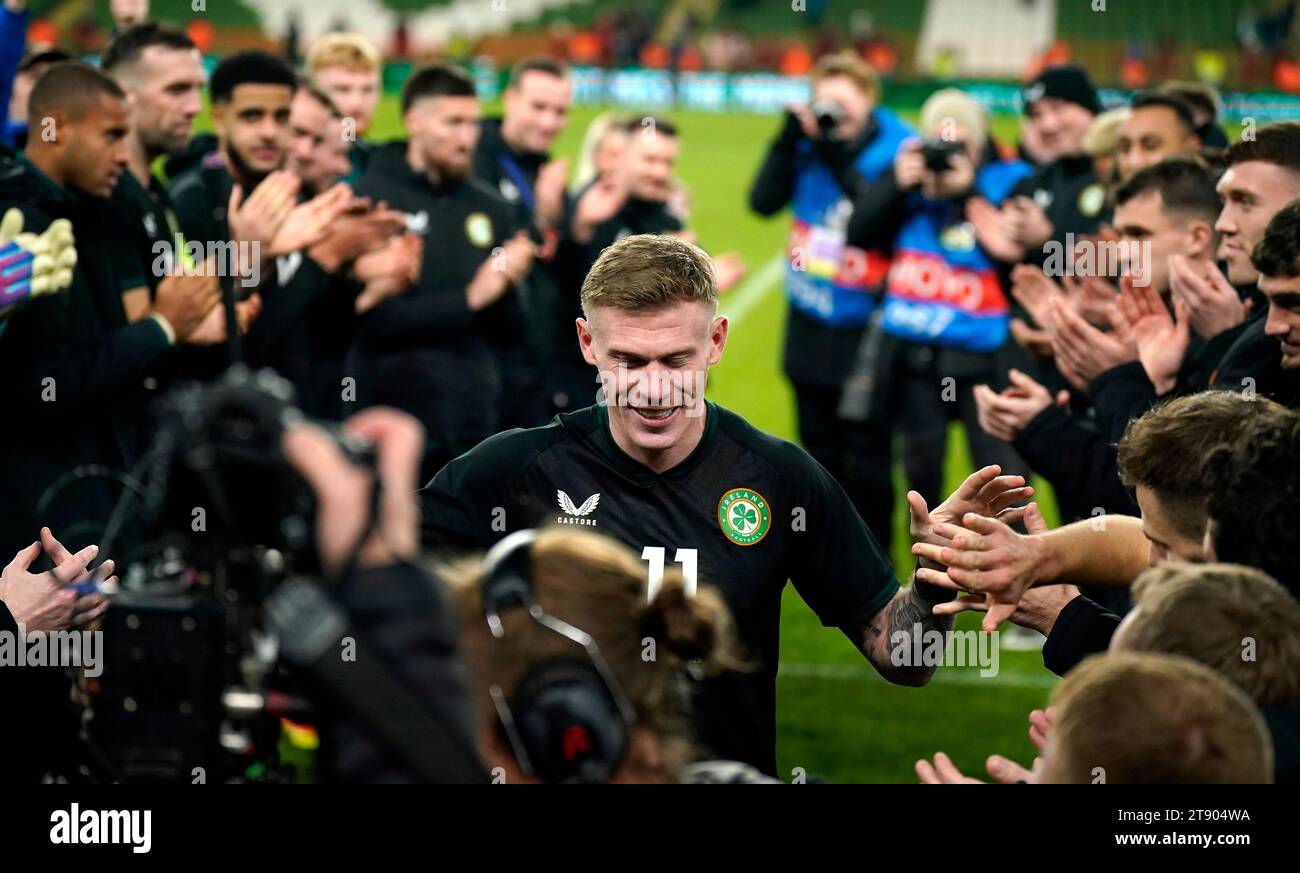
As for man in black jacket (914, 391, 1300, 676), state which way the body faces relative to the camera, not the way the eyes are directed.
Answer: to the viewer's left

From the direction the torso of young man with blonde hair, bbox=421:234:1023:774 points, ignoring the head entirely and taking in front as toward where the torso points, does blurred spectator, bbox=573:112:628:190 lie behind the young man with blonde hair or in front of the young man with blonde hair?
behind

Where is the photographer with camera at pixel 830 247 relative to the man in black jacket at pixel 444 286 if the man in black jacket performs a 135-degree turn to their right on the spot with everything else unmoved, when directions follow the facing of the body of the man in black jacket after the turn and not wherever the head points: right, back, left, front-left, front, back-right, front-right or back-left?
back-right

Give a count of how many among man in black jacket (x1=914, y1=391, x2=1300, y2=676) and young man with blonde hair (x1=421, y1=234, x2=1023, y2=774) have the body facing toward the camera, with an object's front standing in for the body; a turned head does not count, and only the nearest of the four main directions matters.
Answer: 1

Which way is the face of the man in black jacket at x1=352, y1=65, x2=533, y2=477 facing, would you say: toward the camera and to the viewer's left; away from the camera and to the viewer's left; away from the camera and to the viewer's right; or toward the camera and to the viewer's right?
toward the camera and to the viewer's right

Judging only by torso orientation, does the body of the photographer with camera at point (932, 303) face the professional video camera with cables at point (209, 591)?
yes

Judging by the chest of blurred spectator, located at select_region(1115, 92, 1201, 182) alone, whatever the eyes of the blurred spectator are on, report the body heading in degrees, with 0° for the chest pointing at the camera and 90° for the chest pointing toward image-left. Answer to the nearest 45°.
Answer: approximately 45°

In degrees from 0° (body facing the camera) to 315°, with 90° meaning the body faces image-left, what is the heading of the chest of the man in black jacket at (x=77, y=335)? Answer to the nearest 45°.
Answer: approximately 270°

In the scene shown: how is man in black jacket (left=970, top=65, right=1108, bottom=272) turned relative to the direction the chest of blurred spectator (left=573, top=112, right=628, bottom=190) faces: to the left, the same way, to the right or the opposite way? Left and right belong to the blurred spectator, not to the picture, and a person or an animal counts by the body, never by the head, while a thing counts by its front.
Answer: to the right

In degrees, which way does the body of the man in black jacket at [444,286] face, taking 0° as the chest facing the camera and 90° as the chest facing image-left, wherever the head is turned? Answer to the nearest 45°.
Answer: approximately 315°

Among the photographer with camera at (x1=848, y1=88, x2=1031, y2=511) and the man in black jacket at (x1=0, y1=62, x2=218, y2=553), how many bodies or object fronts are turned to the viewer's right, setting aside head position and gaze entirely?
1

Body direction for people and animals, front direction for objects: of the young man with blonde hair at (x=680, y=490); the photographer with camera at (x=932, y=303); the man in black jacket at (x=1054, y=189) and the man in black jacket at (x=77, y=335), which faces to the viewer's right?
the man in black jacket at (x=77, y=335)
